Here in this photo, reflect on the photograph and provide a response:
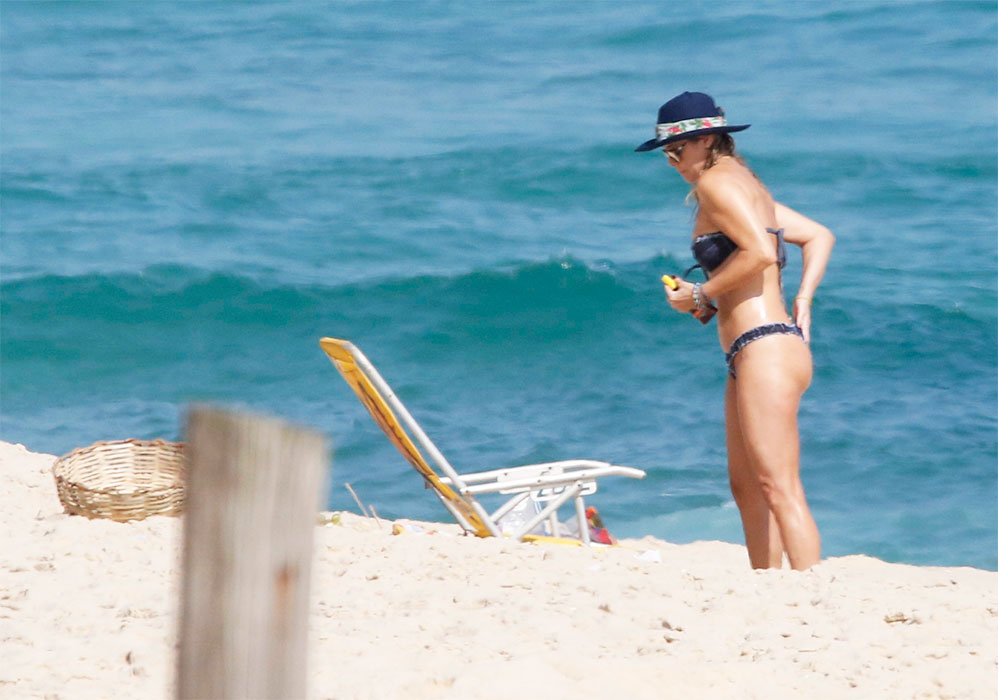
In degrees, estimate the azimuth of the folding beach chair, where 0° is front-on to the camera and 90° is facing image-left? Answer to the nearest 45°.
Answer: approximately 270°

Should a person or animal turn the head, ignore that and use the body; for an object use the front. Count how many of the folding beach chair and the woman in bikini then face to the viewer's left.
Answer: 1

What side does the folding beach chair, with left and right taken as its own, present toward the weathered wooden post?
right

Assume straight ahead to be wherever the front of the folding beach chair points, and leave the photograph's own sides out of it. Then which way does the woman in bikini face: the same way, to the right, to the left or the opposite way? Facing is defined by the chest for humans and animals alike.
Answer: the opposite way

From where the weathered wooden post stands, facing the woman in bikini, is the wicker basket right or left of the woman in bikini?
left

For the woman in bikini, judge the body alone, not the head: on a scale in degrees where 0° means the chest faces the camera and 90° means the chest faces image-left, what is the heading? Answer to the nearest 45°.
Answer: approximately 90°

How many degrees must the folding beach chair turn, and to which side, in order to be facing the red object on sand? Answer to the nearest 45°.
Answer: approximately 45° to its left

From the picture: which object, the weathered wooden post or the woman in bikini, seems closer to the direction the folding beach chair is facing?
the woman in bikini
